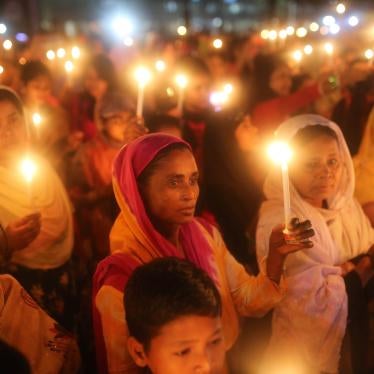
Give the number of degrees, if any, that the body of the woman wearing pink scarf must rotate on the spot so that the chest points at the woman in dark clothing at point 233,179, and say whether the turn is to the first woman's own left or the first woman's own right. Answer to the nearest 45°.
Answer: approximately 135° to the first woman's own left

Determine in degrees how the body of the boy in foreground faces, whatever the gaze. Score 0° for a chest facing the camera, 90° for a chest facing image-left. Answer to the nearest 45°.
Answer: approximately 315°

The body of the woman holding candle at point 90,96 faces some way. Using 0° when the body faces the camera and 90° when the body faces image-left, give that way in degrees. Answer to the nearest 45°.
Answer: approximately 45°

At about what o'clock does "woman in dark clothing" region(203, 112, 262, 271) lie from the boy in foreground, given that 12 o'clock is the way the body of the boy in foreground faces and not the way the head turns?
The woman in dark clothing is roughly at 8 o'clock from the boy in foreground.

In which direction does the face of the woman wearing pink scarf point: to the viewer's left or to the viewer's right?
to the viewer's right
